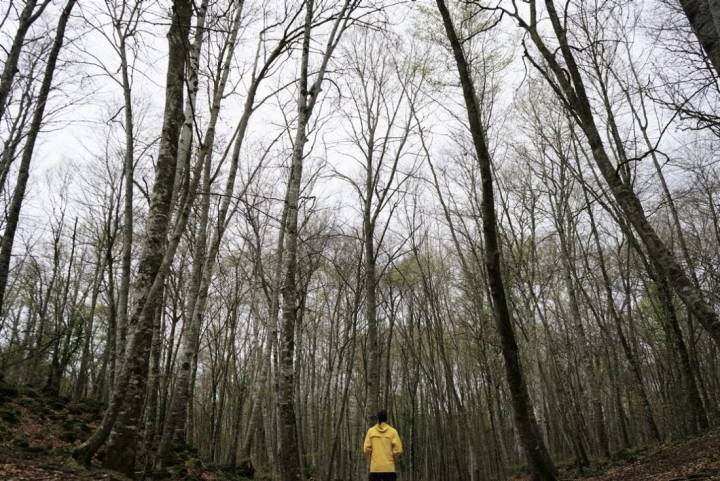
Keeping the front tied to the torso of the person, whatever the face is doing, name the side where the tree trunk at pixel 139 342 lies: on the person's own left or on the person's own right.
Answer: on the person's own left

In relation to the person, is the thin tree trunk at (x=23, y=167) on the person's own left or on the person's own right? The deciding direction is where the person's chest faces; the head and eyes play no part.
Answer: on the person's own left

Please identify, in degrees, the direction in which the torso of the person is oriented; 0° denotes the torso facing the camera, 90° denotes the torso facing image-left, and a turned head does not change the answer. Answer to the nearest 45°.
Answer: approximately 180°
